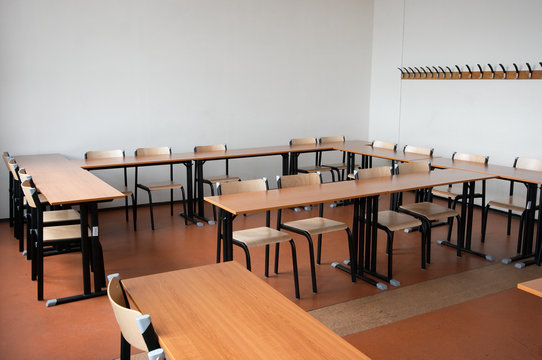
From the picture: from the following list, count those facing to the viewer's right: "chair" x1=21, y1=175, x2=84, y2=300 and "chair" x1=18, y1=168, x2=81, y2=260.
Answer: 2

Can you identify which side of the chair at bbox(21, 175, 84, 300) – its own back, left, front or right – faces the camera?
right

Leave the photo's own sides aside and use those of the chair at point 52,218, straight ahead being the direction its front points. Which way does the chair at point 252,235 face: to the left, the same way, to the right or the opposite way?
to the right

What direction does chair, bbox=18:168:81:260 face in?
to the viewer's right

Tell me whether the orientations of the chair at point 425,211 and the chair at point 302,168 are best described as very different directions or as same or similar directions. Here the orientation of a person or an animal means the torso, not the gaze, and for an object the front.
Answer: same or similar directions

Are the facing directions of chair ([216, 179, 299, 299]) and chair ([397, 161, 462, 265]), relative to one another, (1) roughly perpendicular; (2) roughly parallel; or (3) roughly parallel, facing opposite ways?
roughly parallel

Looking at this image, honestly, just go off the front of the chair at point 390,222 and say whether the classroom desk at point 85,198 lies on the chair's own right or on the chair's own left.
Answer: on the chair's own right

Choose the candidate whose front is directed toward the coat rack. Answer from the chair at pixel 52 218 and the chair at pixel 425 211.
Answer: the chair at pixel 52 218

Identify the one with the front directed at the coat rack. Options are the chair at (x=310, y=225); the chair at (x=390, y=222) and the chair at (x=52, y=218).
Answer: the chair at (x=52, y=218)

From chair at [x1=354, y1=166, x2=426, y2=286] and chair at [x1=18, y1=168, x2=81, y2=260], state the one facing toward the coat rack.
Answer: chair at [x1=18, y1=168, x2=81, y2=260]

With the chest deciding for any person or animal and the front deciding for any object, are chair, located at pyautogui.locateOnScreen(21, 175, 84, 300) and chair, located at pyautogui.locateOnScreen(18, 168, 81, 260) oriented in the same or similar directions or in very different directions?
same or similar directions

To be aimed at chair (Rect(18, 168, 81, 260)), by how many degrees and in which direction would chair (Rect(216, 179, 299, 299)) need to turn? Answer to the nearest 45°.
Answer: approximately 135° to its right

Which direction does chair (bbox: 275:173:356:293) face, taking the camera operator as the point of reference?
facing the viewer and to the right of the viewer

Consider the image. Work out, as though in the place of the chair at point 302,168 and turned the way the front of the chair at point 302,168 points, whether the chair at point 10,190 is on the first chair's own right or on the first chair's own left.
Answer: on the first chair's own right

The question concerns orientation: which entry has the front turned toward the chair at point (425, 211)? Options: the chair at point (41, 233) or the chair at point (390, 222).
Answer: the chair at point (41, 233)

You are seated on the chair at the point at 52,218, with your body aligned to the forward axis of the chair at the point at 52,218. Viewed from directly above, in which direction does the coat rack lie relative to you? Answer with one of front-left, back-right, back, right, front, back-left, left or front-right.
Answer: front
